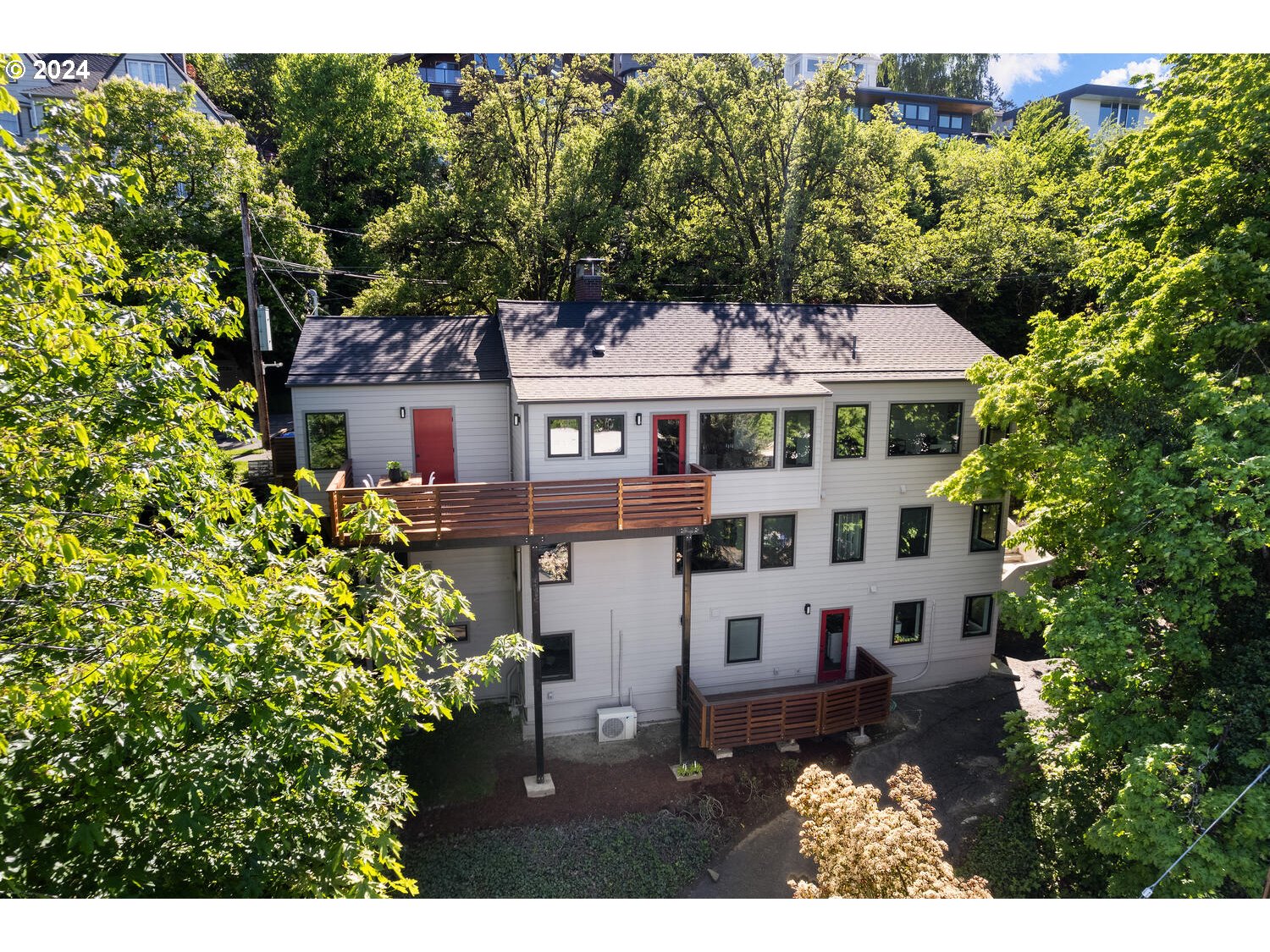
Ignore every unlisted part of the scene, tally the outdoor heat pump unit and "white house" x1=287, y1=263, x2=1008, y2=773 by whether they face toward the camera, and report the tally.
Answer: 2

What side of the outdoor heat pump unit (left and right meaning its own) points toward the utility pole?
right

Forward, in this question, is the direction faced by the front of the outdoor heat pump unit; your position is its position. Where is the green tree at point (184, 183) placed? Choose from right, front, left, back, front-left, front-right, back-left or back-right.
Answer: back-right

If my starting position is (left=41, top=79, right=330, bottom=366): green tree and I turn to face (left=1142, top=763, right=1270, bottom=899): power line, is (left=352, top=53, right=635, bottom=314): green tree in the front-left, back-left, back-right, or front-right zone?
front-left

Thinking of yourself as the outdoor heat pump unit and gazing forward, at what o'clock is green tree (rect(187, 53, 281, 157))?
The green tree is roughly at 5 o'clock from the outdoor heat pump unit.

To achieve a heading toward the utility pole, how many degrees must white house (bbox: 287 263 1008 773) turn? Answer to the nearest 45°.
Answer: approximately 90° to its right

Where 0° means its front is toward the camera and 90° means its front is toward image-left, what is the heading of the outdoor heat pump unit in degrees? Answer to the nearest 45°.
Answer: approximately 0°

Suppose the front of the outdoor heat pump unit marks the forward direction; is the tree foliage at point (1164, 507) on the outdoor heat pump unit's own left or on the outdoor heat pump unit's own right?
on the outdoor heat pump unit's own left

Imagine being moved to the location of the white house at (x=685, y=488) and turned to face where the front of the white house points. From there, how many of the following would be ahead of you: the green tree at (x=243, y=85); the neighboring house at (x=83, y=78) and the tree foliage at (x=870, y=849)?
1

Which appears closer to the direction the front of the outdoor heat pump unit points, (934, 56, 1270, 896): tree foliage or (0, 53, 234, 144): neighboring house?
the tree foliage

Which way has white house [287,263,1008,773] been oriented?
toward the camera

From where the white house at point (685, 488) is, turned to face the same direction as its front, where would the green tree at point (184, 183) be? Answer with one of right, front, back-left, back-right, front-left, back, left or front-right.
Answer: back-right

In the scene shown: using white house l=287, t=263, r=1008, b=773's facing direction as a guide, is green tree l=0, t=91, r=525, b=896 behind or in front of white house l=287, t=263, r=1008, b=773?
in front

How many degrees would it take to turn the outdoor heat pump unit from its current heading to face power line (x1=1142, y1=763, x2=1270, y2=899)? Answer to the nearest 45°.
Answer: approximately 45° to its left
